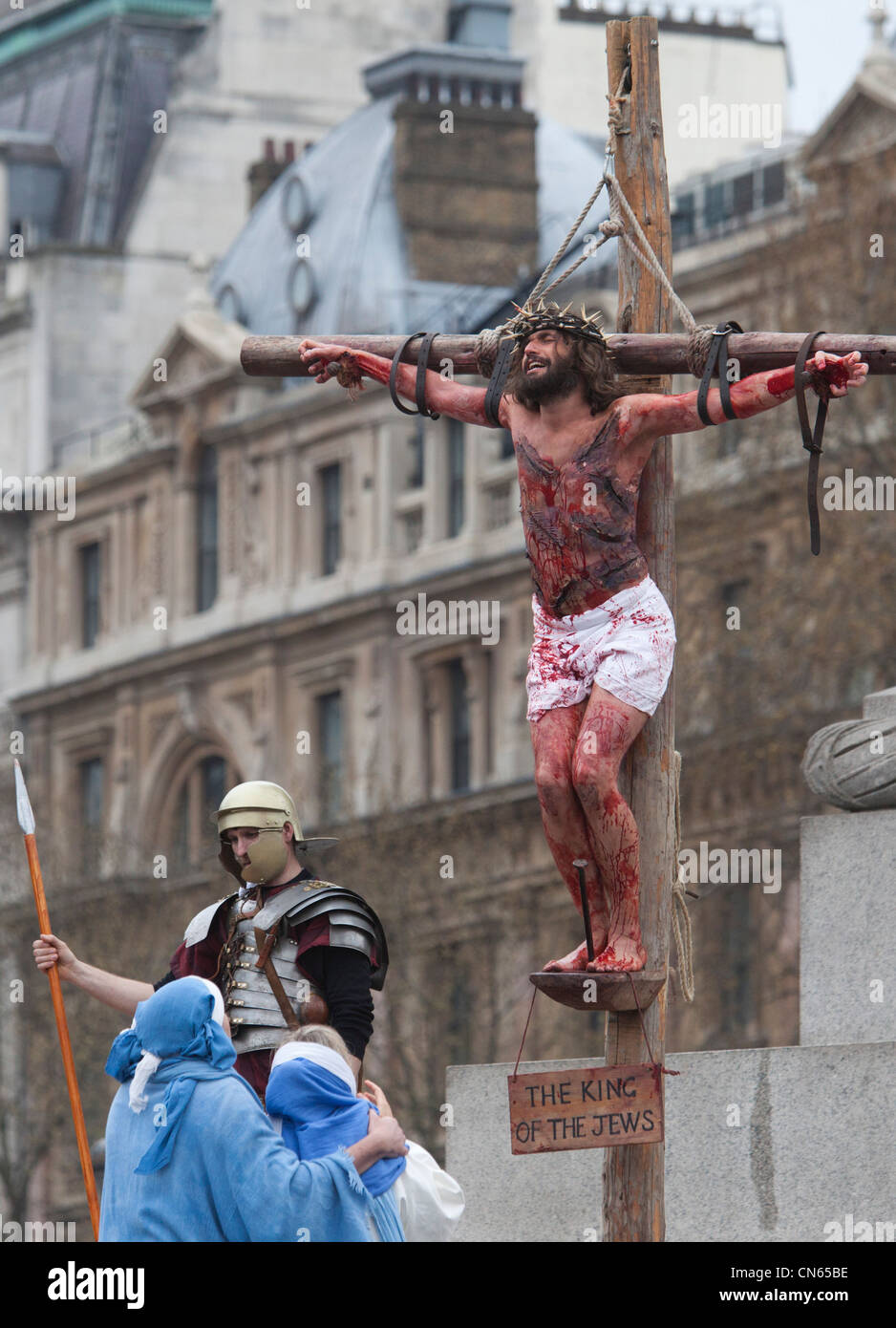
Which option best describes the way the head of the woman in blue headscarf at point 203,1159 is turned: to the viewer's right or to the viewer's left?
to the viewer's right

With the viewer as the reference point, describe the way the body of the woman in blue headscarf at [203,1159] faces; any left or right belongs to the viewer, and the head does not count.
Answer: facing away from the viewer and to the right of the viewer

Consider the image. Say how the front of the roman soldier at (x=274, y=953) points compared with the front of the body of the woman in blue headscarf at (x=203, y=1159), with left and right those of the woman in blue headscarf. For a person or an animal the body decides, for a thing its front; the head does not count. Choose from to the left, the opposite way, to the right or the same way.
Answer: the opposite way

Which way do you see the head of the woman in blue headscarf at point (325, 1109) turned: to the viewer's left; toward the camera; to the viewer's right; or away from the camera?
away from the camera
